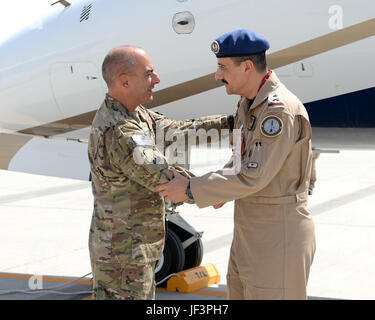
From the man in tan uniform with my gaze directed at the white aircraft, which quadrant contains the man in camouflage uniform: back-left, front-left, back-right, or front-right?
front-left

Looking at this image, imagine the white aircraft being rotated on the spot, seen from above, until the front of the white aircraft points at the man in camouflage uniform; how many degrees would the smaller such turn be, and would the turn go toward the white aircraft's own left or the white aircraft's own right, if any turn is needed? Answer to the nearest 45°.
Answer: approximately 90° to the white aircraft's own left

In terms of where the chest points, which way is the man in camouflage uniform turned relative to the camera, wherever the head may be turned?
to the viewer's right

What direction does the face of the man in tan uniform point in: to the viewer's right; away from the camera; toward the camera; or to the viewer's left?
to the viewer's left

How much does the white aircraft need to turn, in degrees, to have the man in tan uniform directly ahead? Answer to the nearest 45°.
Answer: approximately 90° to its left

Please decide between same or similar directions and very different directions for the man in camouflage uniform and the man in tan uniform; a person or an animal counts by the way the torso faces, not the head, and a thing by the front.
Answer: very different directions

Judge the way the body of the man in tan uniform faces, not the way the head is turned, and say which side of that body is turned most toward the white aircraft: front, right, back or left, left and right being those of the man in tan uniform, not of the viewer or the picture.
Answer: right

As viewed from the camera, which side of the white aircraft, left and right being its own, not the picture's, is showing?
left

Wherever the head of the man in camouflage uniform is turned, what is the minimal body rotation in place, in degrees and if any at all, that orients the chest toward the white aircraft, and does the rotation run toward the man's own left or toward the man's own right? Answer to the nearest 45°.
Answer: approximately 90° to the man's own left

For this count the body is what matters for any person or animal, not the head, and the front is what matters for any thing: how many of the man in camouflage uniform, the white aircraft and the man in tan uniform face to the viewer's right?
1

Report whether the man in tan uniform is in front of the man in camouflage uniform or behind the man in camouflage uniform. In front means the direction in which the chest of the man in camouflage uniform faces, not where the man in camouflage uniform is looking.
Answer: in front

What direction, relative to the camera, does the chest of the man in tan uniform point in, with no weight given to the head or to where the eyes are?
to the viewer's left

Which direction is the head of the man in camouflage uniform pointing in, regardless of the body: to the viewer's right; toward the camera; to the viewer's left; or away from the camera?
to the viewer's right

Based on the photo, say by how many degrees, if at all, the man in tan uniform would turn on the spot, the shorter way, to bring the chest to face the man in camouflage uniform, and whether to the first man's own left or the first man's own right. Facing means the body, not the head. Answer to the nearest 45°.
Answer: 0° — they already face them

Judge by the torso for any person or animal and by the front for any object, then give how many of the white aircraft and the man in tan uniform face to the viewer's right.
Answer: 0

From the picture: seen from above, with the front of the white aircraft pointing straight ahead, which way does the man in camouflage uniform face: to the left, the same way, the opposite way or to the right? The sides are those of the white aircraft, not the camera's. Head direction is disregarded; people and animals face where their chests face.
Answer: the opposite way
